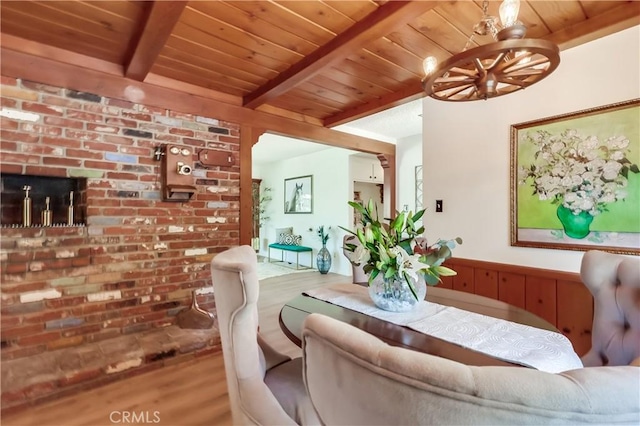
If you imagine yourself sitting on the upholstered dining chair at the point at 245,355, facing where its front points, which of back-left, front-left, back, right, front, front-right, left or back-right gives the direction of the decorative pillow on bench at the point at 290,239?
left

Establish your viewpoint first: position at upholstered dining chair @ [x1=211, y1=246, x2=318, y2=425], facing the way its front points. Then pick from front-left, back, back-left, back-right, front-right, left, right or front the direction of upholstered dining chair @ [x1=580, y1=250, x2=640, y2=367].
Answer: front

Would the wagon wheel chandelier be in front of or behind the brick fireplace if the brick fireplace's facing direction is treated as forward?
in front

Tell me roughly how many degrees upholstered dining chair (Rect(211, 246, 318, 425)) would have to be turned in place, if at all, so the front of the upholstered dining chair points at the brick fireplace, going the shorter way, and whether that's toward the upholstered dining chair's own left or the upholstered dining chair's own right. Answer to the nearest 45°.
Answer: approximately 135° to the upholstered dining chair's own left

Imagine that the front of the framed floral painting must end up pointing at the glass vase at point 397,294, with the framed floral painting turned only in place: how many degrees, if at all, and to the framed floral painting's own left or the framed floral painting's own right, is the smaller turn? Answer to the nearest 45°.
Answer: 0° — it already faces it

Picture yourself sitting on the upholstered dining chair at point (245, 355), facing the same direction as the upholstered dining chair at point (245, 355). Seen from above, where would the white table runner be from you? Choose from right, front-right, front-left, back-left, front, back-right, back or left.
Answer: front

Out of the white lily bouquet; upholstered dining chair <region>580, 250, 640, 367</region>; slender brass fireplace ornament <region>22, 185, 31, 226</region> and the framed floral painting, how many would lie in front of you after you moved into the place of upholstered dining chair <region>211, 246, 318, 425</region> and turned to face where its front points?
3

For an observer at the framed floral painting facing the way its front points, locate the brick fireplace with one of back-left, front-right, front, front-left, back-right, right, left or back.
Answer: front

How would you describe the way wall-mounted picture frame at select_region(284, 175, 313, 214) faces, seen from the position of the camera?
facing the viewer and to the left of the viewer

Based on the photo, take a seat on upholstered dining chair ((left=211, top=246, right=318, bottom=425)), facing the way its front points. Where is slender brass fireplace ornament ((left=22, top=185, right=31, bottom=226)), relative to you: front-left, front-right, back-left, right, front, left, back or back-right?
back-left

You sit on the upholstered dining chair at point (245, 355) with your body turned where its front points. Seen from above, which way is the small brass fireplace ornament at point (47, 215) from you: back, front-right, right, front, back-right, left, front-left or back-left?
back-left

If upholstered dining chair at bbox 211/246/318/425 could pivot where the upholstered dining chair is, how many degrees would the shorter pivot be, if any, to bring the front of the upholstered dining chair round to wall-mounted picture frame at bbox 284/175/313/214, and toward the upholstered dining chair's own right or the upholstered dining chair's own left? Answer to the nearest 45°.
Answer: approximately 90° to the upholstered dining chair's own left

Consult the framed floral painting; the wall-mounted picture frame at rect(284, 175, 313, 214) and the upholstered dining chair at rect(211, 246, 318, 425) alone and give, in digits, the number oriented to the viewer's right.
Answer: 1

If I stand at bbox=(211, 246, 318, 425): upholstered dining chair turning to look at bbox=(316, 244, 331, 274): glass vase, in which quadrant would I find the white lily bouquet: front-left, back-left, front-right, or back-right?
front-right
